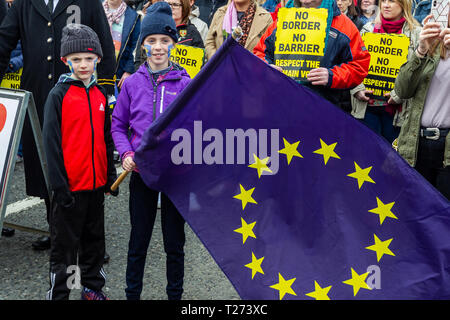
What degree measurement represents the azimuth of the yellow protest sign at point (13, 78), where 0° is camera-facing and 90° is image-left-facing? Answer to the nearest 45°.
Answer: approximately 0°

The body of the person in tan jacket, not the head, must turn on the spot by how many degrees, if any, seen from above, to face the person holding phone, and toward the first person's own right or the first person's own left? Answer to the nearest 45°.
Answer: approximately 45° to the first person's own left

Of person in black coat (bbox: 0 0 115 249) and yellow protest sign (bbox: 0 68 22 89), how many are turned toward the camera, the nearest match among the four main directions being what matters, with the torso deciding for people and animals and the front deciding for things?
2

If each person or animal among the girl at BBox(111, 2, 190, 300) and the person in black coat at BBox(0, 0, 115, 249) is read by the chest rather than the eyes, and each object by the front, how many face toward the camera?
2

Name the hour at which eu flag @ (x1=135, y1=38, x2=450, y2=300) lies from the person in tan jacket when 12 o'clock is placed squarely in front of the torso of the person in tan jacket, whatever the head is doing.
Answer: The eu flag is roughly at 12 o'clock from the person in tan jacket.
